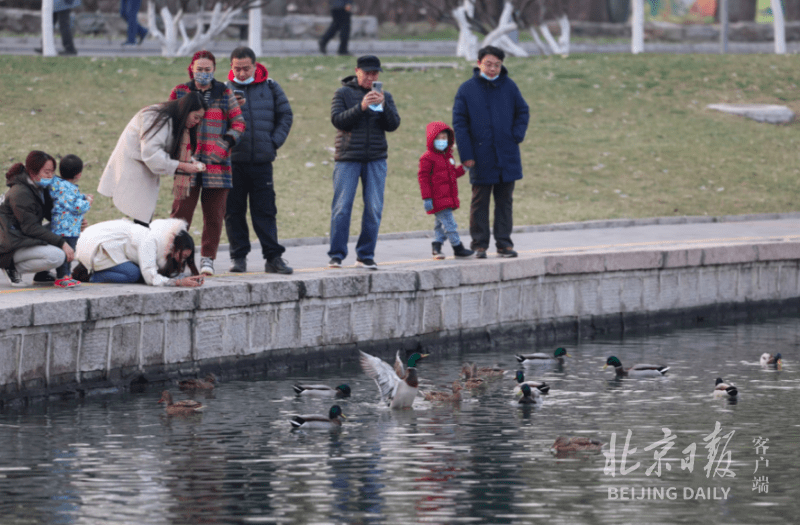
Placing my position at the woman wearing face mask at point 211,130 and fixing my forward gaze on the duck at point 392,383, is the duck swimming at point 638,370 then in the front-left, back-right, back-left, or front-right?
front-left

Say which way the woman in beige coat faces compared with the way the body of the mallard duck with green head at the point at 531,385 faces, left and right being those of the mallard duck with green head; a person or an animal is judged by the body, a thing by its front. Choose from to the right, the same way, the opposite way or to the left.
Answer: the opposite way

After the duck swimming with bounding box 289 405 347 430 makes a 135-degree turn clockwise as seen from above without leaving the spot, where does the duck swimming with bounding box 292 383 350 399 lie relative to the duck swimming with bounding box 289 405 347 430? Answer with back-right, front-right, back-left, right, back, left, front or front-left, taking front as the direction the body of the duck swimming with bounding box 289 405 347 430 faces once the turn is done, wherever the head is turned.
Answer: back-right

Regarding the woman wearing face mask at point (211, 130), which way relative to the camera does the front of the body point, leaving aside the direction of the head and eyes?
toward the camera

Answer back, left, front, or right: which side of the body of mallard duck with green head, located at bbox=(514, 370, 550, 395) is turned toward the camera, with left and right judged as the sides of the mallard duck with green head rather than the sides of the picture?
left

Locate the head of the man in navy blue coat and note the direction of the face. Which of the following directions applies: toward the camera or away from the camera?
toward the camera

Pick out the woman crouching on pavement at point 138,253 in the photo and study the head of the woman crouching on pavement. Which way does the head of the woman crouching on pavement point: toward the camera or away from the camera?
toward the camera

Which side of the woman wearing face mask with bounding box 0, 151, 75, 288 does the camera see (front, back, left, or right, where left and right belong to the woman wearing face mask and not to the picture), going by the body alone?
right

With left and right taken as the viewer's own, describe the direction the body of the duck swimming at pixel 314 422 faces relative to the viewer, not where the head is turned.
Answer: facing to the right of the viewer

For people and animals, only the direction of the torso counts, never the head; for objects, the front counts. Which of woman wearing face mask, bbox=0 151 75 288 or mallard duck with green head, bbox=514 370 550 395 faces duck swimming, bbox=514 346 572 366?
the woman wearing face mask

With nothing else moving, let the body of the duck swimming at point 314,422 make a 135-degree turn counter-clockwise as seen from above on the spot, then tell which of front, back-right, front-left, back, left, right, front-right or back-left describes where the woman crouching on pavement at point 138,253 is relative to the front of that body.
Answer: front

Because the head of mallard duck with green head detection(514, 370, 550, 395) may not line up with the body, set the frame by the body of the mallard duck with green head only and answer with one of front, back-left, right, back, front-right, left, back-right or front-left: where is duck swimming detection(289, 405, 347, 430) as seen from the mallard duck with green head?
front-left

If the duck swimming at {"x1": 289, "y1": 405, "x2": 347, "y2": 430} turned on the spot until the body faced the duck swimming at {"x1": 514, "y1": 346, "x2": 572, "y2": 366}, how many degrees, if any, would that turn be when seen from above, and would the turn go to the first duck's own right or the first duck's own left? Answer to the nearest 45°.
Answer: approximately 45° to the first duck's own left

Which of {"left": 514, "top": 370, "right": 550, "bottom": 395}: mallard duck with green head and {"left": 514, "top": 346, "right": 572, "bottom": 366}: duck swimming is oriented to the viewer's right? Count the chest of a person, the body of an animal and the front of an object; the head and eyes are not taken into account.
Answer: the duck swimming

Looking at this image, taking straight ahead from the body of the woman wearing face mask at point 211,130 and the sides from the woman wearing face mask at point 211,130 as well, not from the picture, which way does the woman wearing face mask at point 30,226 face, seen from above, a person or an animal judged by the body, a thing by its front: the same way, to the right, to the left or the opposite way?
to the left

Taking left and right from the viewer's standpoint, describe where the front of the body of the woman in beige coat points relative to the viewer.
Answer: facing to the right of the viewer

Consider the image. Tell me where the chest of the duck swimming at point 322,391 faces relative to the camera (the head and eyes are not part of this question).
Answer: to the viewer's right

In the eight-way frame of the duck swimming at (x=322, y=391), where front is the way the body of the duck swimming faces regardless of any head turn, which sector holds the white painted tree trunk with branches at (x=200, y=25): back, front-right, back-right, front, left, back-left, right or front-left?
left

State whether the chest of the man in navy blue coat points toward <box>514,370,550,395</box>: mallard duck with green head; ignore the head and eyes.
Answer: yes

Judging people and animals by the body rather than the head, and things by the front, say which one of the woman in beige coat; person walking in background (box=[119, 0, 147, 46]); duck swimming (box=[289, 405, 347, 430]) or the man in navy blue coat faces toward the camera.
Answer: the man in navy blue coat

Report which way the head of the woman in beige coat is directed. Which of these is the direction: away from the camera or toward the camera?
toward the camera

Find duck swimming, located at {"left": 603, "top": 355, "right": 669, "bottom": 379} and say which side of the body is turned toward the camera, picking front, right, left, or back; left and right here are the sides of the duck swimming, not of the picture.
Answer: left
